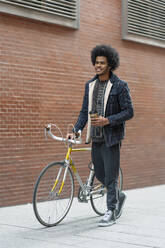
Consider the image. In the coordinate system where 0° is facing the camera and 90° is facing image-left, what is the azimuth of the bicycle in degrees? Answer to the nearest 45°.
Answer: approximately 45°
